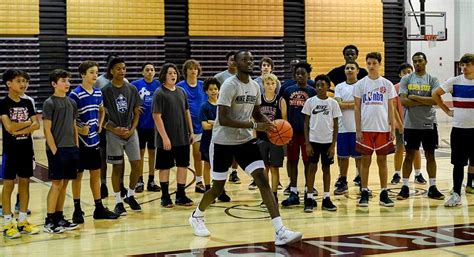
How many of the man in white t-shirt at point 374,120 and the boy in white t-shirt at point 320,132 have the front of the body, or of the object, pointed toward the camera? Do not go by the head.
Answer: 2

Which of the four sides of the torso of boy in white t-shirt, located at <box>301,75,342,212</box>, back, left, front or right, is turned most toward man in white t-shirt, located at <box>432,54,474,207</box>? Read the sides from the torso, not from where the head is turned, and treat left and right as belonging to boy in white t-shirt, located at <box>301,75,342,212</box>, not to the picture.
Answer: left

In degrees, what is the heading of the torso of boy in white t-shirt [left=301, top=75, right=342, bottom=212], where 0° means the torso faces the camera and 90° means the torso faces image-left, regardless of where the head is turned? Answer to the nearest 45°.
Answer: approximately 0°

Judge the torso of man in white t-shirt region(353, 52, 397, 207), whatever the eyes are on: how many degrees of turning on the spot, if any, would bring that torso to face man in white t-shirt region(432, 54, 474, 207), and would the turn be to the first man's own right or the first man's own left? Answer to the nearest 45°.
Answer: approximately 90° to the first man's own left
